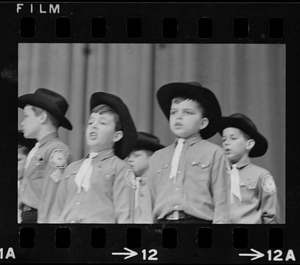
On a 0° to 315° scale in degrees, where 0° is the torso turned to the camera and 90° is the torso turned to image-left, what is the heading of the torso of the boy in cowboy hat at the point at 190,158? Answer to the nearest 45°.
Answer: approximately 45°

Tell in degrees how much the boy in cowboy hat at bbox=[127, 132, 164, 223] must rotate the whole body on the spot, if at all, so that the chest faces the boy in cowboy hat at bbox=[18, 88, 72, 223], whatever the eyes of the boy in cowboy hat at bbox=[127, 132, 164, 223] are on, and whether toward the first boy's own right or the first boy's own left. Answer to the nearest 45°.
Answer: approximately 45° to the first boy's own right

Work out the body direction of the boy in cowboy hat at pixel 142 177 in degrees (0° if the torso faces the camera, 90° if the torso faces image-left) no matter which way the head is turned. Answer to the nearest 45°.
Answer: approximately 45°
